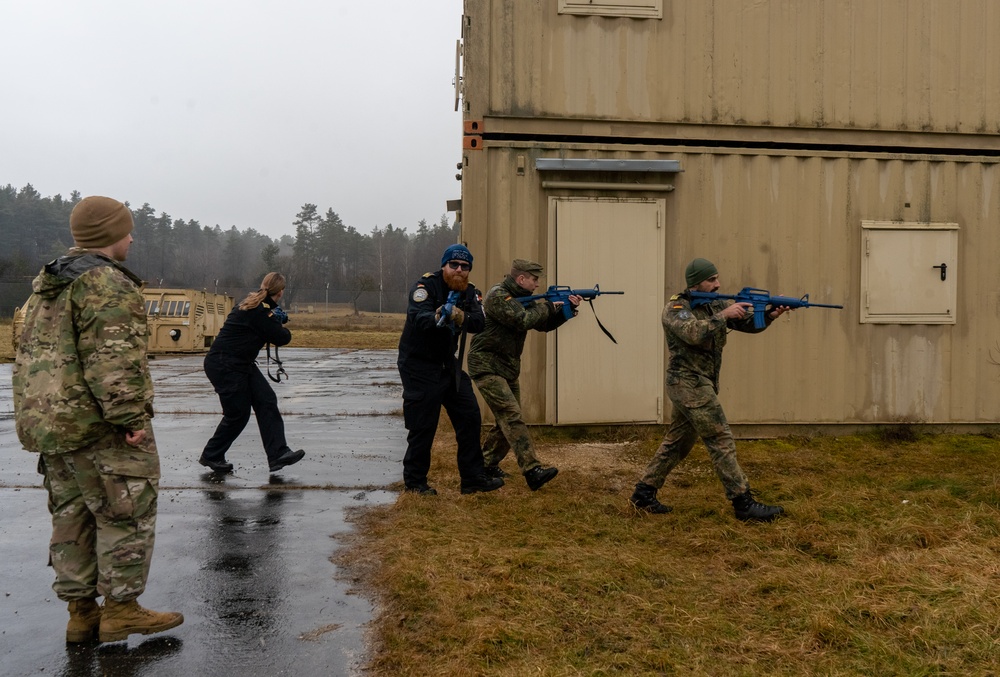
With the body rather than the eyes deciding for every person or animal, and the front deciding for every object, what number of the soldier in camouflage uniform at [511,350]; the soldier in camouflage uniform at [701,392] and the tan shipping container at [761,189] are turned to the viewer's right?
2

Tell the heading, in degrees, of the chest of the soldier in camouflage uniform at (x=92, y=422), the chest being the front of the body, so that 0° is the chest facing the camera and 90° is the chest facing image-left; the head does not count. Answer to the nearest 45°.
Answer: approximately 225°

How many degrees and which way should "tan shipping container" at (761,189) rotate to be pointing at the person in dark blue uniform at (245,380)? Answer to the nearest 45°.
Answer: approximately 45° to its right

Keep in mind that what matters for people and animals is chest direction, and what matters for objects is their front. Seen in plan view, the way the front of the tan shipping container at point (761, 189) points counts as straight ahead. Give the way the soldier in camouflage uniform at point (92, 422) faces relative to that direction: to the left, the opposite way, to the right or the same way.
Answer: the opposite way

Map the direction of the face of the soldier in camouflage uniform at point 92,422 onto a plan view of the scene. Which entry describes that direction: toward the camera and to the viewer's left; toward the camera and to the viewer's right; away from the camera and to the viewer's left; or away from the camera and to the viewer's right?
away from the camera and to the viewer's right

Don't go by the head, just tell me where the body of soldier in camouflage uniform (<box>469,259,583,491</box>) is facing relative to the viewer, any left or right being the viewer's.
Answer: facing to the right of the viewer

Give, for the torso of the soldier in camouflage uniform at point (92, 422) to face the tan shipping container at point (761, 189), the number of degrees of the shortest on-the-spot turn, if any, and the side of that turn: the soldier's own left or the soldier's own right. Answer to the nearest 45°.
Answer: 0° — they already face it

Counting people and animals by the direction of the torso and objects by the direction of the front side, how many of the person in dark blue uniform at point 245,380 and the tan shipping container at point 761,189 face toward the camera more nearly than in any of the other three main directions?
1

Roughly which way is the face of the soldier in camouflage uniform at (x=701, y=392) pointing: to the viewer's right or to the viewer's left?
to the viewer's right
